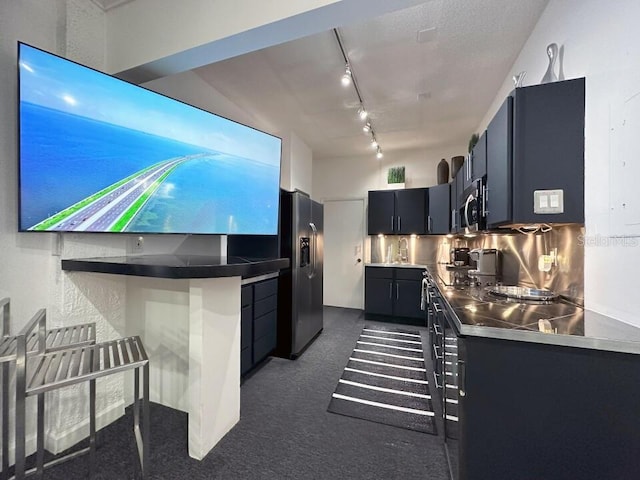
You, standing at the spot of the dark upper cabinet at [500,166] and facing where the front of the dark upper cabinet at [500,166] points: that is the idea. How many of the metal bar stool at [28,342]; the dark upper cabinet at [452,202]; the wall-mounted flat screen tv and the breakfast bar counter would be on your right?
1

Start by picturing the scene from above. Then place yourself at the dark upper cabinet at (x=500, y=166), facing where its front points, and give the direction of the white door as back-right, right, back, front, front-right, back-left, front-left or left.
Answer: front-right

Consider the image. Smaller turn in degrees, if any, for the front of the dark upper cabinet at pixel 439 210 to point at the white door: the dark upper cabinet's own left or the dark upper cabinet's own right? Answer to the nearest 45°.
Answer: approximately 45° to the dark upper cabinet's own right

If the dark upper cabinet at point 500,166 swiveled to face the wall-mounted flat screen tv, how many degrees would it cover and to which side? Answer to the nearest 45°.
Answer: approximately 45° to its left

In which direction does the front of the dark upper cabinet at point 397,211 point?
toward the camera

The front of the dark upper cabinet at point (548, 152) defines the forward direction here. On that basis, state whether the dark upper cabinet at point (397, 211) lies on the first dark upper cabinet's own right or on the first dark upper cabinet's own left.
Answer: on the first dark upper cabinet's own right

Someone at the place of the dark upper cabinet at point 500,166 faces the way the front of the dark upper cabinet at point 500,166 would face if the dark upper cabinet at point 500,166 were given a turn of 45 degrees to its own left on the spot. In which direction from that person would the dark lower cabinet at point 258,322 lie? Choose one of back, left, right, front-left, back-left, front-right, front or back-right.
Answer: front-right

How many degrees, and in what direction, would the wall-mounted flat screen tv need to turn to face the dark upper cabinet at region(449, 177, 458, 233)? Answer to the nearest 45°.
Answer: approximately 45° to its left

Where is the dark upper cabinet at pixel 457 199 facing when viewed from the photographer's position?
facing to the left of the viewer

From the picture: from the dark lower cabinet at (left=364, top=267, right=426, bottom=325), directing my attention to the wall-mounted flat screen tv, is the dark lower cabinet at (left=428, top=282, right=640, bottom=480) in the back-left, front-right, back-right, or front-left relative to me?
front-left

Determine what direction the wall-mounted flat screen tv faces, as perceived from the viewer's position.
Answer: facing the viewer and to the right of the viewer

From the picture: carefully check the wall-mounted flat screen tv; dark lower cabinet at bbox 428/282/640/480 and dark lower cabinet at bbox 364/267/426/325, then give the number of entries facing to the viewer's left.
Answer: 1

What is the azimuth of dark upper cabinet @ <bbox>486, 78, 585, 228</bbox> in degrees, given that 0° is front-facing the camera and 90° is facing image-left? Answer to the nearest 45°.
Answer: approximately 90°

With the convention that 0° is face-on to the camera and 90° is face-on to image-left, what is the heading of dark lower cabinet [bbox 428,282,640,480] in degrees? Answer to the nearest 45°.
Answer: approximately 90°
